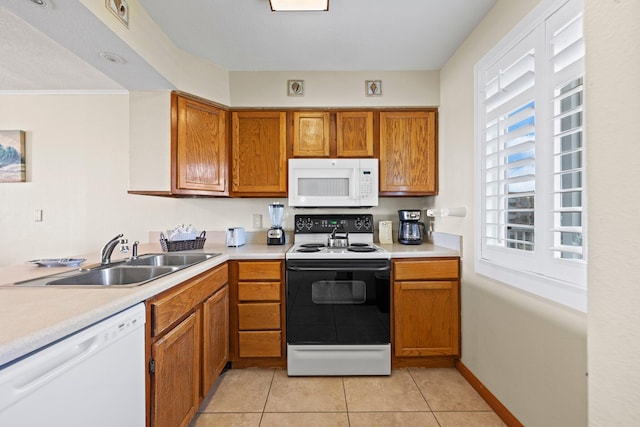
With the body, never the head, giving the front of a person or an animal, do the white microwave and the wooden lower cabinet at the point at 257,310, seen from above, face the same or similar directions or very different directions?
same or similar directions

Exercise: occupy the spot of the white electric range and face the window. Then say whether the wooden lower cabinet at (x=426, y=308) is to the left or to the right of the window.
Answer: left

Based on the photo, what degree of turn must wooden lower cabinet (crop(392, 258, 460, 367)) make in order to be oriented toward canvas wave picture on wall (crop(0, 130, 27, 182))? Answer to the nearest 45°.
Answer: approximately 90° to its right

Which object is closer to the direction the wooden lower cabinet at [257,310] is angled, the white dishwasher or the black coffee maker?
the white dishwasher

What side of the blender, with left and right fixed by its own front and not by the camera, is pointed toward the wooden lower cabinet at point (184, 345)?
front

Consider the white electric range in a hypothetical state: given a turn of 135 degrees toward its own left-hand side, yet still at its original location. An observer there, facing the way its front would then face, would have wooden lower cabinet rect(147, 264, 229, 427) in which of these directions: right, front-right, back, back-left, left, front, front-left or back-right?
back

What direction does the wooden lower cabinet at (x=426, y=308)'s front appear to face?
toward the camera

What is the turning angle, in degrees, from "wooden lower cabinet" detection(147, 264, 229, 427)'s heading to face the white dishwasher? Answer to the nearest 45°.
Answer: approximately 90° to its right

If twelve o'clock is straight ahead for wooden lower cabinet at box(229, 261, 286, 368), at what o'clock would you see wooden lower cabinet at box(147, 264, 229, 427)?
wooden lower cabinet at box(147, 264, 229, 427) is roughly at 1 o'clock from wooden lower cabinet at box(229, 261, 286, 368).

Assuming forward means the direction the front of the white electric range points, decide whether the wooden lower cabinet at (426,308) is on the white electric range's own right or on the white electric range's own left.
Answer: on the white electric range's own left

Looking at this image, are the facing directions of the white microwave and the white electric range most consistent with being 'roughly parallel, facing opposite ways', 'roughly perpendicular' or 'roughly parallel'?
roughly parallel

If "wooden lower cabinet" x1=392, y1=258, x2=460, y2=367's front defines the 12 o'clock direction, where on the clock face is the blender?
The blender is roughly at 3 o'clock from the wooden lower cabinet.

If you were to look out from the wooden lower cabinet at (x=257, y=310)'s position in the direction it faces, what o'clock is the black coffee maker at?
The black coffee maker is roughly at 9 o'clock from the wooden lower cabinet.

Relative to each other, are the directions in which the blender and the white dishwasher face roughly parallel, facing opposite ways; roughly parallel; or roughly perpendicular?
roughly perpendicular

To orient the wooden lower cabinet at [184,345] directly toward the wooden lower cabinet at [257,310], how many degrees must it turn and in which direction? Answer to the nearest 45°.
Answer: approximately 90° to its left

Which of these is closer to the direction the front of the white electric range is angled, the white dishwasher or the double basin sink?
the white dishwasher

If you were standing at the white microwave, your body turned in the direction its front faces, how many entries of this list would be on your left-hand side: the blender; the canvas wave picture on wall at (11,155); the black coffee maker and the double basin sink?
1

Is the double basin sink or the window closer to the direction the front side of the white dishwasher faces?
the window

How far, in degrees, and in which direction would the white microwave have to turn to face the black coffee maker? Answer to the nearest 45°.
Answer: approximately 90° to its left

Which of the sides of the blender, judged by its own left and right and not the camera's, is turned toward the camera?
front
